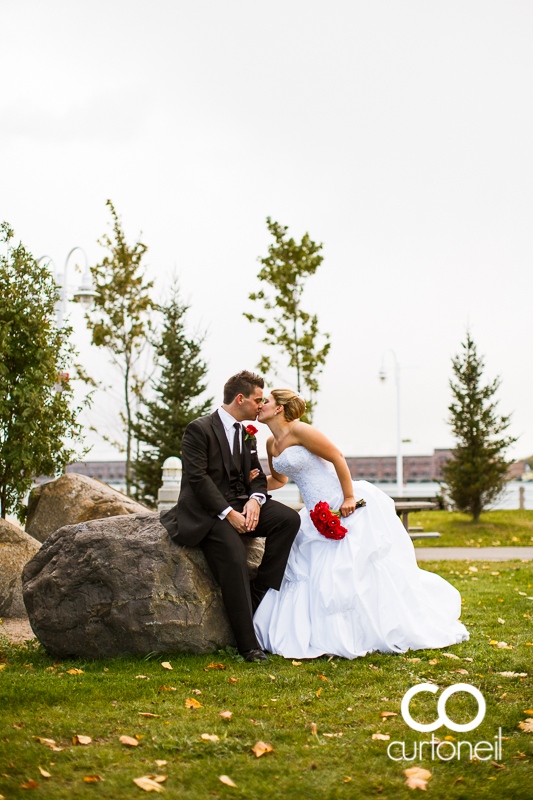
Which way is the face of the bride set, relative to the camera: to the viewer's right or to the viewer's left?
to the viewer's left

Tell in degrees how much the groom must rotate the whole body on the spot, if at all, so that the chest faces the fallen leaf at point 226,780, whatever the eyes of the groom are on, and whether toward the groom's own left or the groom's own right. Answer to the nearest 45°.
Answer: approximately 45° to the groom's own right

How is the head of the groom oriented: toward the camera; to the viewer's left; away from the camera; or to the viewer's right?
to the viewer's right

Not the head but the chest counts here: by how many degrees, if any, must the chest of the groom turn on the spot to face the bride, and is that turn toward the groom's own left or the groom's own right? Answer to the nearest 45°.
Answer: approximately 45° to the groom's own left

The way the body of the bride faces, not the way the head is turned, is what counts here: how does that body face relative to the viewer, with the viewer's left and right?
facing to the left of the viewer

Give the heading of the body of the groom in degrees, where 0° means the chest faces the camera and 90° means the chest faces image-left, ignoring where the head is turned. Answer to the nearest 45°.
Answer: approximately 315°

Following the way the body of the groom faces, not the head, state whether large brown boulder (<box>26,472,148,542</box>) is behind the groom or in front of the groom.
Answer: behind

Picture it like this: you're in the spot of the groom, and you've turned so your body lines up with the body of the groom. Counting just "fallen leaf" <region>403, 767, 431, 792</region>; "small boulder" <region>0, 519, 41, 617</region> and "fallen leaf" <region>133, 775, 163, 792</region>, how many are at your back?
1

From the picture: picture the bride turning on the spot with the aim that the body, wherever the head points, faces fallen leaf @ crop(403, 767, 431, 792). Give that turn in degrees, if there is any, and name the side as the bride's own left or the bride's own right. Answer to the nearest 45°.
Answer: approximately 90° to the bride's own left

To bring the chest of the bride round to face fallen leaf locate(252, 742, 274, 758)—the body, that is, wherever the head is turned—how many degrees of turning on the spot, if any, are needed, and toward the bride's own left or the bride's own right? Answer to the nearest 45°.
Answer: approximately 90° to the bride's own left

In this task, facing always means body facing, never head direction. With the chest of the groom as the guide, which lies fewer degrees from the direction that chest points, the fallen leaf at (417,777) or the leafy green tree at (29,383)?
the fallen leaf

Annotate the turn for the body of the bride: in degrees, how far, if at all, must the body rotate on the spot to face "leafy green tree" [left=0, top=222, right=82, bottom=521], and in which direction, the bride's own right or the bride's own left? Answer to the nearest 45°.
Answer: approximately 45° to the bride's own right

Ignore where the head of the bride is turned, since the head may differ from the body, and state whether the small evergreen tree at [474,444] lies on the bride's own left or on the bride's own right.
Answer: on the bride's own right

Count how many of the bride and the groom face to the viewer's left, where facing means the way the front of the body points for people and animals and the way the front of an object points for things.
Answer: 1

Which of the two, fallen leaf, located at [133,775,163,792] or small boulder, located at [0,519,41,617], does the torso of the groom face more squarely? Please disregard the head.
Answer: the fallen leaf

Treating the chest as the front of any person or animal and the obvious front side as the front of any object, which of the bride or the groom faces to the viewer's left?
the bride
